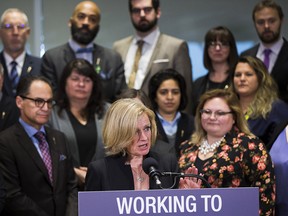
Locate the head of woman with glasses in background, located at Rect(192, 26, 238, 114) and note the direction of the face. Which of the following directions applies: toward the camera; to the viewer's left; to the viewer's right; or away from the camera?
toward the camera

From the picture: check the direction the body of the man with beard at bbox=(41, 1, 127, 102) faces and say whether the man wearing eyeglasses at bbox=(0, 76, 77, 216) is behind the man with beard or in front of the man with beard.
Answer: in front

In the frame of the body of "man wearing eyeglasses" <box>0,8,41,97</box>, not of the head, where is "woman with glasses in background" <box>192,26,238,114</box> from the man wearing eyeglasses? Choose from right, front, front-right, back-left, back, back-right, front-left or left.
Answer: left

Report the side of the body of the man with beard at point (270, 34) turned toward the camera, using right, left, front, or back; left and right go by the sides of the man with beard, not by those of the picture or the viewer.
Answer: front

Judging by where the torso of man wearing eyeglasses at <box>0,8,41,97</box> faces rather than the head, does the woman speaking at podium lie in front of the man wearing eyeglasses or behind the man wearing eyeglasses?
in front

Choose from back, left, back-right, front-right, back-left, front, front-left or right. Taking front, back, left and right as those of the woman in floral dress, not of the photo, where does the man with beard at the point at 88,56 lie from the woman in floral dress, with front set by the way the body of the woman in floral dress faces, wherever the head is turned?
right

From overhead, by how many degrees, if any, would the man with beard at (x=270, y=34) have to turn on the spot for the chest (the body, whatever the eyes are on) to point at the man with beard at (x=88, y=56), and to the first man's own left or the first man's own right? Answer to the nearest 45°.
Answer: approximately 90° to the first man's own right

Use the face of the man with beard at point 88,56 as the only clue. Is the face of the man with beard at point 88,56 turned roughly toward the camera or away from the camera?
toward the camera

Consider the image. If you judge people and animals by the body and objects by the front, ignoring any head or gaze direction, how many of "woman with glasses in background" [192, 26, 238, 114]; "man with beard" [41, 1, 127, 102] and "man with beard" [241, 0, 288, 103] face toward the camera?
3

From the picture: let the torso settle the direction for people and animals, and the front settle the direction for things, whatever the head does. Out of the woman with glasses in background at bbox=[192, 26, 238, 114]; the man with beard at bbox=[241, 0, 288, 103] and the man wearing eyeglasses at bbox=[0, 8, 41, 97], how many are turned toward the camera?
3

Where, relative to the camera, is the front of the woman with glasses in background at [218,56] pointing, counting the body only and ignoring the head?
toward the camera
